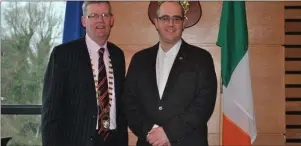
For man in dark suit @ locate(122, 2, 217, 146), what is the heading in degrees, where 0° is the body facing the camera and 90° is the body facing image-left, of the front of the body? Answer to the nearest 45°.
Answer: approximately 0°

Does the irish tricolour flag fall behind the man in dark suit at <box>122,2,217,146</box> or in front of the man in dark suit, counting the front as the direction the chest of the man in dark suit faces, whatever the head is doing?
behind

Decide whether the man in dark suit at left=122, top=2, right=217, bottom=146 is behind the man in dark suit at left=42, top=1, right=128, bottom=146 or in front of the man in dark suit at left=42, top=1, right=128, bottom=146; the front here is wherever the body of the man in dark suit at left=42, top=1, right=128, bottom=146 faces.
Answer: in front

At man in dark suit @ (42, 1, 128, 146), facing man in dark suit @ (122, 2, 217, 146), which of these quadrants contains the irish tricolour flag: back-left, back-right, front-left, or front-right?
front-left

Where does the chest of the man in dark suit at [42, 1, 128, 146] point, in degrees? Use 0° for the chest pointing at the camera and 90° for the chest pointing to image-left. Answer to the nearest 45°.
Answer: approximately 315°

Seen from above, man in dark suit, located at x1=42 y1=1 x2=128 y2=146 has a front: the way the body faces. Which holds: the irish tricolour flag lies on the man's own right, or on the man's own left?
on the man's own left

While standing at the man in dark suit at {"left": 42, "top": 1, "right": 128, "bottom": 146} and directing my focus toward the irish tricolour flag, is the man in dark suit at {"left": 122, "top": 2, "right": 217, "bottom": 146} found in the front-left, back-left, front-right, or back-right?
front-right

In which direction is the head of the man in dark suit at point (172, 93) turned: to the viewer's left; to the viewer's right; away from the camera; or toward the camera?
toward the camera

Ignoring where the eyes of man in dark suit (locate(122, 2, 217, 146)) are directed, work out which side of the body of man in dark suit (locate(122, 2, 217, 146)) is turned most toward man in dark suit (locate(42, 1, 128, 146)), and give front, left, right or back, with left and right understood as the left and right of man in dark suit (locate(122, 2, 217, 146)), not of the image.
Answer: right

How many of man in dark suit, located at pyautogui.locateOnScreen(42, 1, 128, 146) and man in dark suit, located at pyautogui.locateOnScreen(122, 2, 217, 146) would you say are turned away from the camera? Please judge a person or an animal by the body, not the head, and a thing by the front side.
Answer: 0

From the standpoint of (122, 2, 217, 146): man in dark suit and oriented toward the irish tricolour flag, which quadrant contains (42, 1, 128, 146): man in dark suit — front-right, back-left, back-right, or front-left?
back-left

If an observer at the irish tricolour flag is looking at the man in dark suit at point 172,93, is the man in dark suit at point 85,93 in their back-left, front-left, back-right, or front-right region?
front-right
